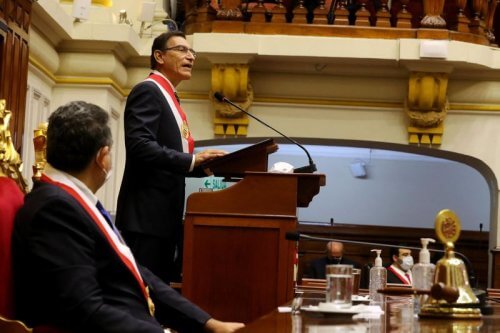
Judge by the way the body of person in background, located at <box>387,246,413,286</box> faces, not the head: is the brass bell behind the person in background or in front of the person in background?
in front

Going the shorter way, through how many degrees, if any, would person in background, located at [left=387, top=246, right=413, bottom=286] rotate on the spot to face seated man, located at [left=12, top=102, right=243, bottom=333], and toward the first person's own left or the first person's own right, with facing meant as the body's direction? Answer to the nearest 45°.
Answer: approximately 45° to the first person's own right

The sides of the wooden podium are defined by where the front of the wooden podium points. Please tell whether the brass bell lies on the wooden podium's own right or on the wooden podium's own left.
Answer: on the wooden podium's own right

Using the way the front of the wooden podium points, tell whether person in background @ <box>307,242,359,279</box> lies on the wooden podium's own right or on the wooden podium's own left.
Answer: on the wooden podium's own left

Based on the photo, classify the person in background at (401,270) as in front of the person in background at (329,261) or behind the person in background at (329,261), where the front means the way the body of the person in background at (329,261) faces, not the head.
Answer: in front

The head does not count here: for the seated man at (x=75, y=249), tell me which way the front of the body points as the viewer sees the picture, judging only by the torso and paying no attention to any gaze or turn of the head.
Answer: to the viewer's right

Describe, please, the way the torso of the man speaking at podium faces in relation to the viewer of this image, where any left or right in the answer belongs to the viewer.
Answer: facing to the right of the viewer

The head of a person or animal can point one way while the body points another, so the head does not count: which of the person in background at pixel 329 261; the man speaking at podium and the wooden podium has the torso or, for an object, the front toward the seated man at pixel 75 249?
the person in background

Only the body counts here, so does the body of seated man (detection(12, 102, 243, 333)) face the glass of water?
yes

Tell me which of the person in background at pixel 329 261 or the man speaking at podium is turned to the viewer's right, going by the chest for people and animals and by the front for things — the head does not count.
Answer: the man speaking at podium

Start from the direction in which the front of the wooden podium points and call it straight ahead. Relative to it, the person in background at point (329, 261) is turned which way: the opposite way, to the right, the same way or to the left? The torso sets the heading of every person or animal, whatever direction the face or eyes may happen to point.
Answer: to the right

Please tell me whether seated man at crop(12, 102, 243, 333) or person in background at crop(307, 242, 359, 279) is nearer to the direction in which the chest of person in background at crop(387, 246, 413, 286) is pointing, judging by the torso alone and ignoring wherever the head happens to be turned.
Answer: the seated man

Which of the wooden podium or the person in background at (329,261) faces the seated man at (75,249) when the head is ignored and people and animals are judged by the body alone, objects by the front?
the person in background

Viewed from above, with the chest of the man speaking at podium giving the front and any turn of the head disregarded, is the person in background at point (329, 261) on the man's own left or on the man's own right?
on the man's own left

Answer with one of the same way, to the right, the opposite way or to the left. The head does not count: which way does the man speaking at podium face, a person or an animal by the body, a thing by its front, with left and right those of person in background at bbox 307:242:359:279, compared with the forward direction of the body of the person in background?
to the left

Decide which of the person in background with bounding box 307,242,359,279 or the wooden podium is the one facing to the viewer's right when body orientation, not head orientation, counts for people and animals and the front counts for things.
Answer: the wooden podium
